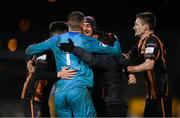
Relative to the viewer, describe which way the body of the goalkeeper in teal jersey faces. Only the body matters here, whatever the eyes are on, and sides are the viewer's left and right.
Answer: facing away from the viewer

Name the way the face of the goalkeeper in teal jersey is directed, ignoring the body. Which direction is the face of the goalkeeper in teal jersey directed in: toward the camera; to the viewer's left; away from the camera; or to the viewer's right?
away from the camera
